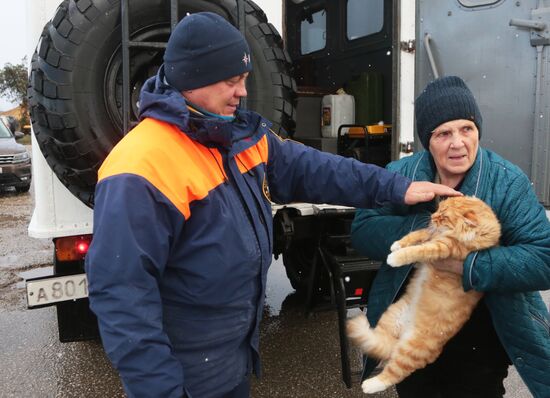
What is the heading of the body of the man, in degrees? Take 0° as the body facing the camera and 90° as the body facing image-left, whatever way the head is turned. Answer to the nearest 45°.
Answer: approximately 315°

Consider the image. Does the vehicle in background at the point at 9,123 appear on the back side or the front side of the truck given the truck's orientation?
on the front side

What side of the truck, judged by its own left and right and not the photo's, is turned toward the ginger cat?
back

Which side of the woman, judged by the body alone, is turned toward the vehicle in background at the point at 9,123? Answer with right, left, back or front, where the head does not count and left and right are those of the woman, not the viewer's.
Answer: right

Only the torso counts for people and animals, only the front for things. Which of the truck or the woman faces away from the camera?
the truck

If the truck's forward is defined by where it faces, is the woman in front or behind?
behind

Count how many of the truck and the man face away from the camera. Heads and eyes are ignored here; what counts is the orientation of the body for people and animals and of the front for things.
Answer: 1

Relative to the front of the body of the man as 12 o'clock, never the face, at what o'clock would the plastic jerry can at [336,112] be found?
The plastic jerry can is roughly at 8 o'clock from the man.

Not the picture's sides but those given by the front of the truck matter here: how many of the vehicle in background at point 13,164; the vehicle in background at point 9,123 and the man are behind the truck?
1

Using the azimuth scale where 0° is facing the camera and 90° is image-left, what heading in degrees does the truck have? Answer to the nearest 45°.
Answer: approximately 180°

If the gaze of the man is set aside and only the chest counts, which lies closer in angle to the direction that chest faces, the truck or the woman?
the woman

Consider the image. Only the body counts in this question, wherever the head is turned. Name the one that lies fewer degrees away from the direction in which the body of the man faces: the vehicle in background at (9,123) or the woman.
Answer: the woman

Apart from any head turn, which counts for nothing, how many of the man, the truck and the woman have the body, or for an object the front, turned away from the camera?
1

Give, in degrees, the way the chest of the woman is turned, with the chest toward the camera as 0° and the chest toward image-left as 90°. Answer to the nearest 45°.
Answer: approximately 45°

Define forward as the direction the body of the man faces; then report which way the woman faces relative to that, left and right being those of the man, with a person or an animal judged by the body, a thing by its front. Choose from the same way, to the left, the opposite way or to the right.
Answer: to the right

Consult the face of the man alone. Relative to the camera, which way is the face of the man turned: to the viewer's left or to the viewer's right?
to the viewer's right

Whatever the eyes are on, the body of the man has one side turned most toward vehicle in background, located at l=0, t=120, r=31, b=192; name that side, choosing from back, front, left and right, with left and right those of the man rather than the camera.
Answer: back
